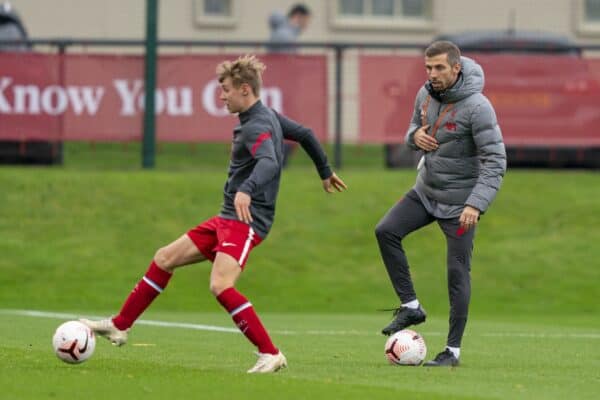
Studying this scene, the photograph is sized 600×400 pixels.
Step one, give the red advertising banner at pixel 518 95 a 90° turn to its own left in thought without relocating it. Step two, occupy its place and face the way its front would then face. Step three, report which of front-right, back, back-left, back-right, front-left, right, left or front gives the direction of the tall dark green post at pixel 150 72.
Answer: back

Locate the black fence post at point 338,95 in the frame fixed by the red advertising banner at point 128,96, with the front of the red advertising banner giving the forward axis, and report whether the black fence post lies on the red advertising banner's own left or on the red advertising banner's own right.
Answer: on the red advertising banner's own left

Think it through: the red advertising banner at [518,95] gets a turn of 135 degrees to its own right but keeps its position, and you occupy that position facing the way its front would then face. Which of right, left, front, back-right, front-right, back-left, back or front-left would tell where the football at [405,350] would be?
back-left

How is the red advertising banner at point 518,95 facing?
toward the camera

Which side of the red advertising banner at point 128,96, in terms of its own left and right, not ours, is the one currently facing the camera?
front

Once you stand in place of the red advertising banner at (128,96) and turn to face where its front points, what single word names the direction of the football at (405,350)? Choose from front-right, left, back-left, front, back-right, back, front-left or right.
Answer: front

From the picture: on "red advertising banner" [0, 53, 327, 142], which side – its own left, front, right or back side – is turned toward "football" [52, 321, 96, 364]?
front

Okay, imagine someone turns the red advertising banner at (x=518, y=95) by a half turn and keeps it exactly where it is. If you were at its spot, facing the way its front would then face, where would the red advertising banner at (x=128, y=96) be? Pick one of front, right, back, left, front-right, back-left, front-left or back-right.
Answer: left
